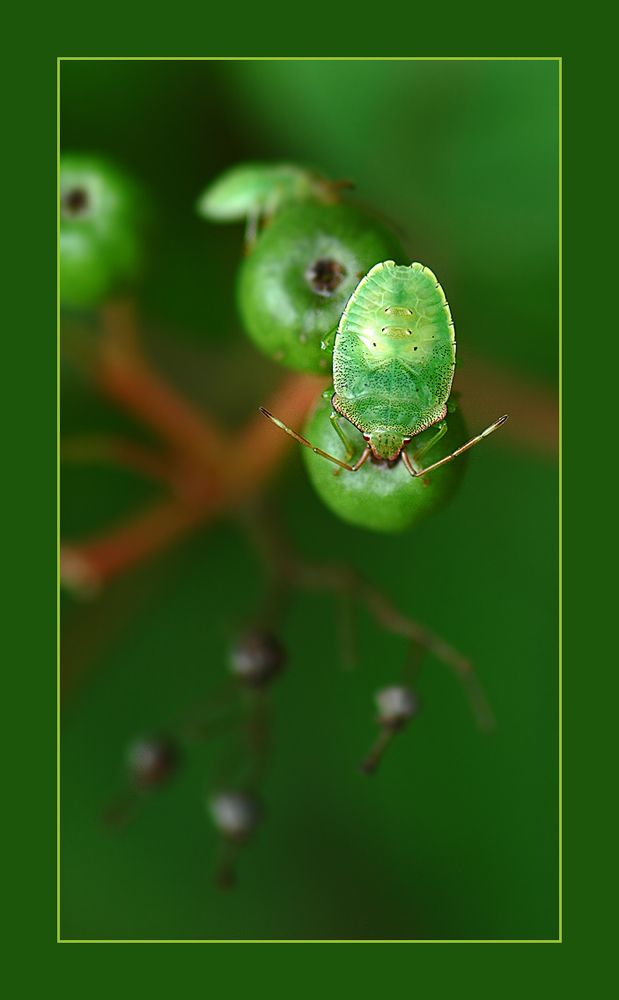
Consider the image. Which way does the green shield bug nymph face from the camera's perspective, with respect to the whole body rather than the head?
toward the camera
